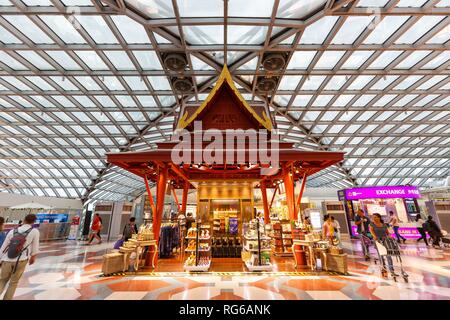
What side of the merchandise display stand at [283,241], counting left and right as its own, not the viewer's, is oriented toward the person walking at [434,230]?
left

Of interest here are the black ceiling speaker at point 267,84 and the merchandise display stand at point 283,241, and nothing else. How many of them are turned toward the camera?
2
